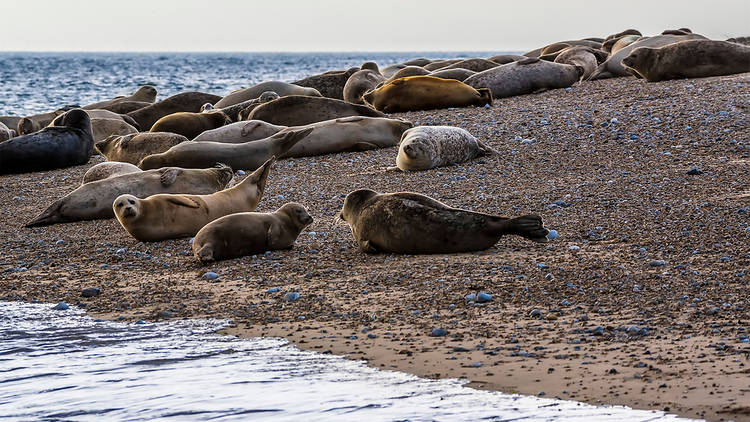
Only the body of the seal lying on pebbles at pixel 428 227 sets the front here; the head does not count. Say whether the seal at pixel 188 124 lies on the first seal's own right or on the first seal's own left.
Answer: on the first seal's own right

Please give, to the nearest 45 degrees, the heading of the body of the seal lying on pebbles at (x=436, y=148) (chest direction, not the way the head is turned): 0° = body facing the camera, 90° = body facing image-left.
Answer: approximately 45°

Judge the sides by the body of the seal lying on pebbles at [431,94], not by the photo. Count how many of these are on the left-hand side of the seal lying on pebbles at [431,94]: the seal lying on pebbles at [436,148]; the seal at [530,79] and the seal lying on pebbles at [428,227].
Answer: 2

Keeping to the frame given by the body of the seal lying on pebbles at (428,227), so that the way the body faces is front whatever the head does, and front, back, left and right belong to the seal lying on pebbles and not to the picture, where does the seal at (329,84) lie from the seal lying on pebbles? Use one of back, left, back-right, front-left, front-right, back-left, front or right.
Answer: right

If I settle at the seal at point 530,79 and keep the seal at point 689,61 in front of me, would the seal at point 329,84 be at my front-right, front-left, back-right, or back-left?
back-left

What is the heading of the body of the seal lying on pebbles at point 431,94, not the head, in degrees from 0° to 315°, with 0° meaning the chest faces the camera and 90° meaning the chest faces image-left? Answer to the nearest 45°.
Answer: approximately 90°

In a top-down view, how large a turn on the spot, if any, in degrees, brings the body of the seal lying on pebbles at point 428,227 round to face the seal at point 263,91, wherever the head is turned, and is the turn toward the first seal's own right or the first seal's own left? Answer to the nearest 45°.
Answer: approximately 90° to the first seal's own right

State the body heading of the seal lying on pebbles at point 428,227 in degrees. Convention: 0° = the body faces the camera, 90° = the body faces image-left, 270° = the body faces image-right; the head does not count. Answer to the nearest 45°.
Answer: approximately 90°

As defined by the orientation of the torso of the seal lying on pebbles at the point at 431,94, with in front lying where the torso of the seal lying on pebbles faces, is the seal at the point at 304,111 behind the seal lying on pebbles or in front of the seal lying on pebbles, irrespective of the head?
in front

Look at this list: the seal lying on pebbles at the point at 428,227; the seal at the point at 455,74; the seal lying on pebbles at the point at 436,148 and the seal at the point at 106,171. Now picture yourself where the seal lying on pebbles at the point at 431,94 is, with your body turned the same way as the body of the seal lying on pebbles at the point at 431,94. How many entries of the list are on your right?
1

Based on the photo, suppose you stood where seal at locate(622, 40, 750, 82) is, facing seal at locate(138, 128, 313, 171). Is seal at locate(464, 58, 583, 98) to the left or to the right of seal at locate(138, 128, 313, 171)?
right

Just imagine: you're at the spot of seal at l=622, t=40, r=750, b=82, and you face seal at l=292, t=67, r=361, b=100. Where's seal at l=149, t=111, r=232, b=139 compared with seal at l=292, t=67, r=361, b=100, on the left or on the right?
left

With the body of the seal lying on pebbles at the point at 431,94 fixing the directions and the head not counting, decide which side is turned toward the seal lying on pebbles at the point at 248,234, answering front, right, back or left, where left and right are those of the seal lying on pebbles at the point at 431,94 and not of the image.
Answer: left

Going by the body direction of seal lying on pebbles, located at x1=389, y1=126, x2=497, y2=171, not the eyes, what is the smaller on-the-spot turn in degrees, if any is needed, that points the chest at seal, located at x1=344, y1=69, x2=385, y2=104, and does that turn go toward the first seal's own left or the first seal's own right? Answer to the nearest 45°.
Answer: approximately 135° to the first seal's own right

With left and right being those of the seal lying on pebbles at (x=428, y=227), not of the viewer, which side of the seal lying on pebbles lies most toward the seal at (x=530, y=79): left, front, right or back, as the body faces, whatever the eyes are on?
right
